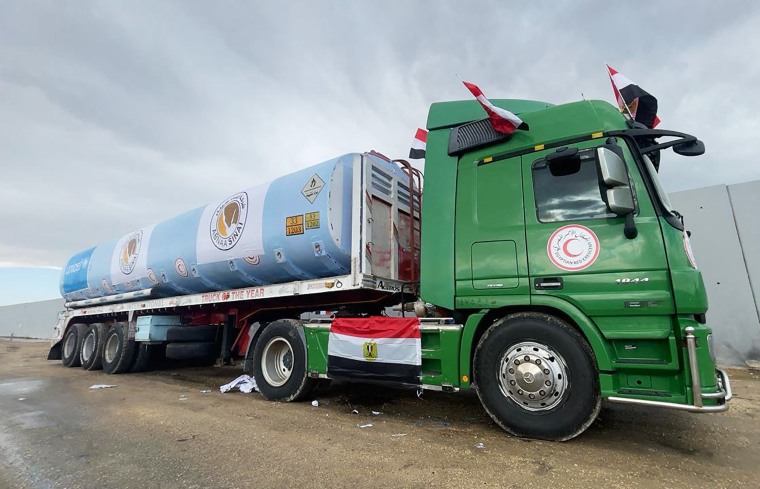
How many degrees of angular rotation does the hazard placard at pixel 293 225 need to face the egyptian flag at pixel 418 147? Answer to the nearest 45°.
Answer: approximately 135° to its left

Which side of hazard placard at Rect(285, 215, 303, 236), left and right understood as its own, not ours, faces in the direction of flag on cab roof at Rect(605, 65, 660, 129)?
left

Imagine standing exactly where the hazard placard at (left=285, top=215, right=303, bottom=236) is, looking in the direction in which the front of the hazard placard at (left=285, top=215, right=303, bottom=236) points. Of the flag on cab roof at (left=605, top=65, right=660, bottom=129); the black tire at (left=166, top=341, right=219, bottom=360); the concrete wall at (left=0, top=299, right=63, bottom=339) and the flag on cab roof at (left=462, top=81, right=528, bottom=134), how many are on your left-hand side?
2

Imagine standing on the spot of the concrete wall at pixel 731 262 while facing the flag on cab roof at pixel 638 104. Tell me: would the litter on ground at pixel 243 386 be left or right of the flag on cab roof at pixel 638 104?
right

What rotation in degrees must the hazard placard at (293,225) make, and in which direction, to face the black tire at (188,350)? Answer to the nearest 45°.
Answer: approximately 90° to its right

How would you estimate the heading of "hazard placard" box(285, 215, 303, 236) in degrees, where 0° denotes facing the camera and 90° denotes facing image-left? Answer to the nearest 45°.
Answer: approximately 45°

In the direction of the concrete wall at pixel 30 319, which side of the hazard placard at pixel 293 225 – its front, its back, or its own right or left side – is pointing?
right

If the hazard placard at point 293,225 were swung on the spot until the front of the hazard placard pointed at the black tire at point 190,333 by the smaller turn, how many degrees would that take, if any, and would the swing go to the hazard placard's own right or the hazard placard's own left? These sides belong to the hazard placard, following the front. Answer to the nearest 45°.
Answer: approximately 90° to the hazard placard's own right

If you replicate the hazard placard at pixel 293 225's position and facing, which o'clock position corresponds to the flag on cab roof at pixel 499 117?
The flag on cab roof is roughly at 9 o'clock from the hazard placard.

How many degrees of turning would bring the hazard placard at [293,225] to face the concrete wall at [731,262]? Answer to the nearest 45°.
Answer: approximately 135° to its left
